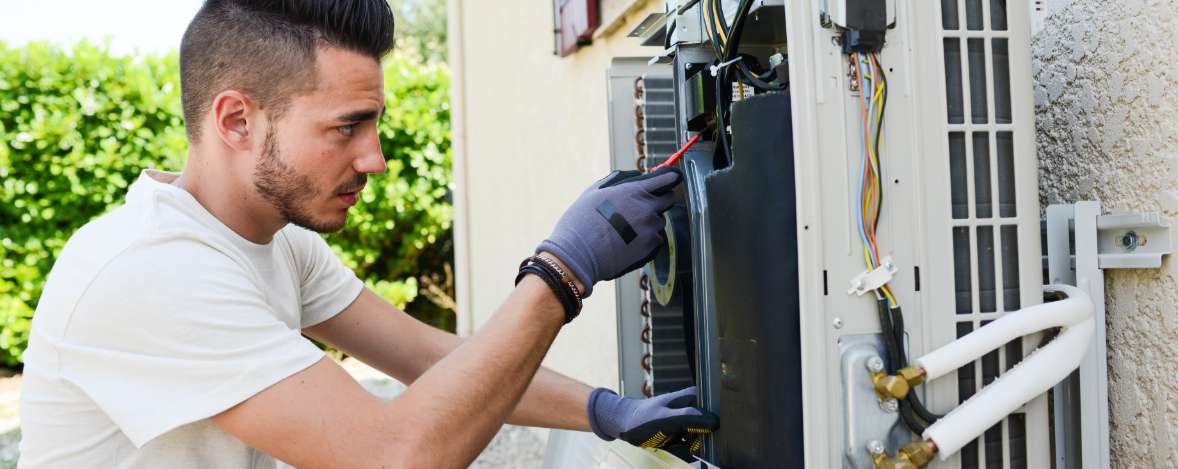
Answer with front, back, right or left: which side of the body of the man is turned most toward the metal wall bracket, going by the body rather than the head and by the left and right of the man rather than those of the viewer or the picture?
front

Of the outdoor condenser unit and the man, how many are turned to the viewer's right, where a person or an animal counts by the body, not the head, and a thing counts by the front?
1

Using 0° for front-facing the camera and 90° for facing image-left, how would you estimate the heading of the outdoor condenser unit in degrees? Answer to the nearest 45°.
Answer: approximately 90°

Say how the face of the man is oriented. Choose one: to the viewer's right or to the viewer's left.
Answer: to the viewer's right

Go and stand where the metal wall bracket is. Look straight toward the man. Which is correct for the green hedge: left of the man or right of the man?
right

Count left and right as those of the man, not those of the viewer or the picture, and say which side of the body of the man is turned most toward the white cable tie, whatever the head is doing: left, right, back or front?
front

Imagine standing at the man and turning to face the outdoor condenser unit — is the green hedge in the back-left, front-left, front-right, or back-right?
back-left

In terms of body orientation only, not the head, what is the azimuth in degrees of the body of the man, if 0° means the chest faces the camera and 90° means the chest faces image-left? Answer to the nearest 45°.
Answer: approximately 270°
